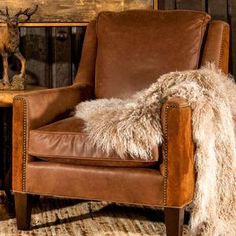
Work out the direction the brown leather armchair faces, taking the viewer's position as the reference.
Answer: facing the viewer and to the left of the viewer
